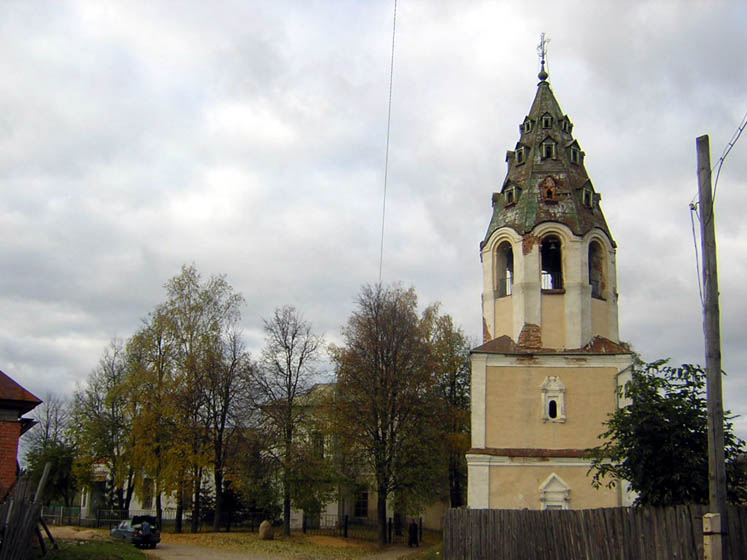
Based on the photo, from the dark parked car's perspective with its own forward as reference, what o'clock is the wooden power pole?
The wooden power pole is roughly at 7 o'clock from the dark parked car.

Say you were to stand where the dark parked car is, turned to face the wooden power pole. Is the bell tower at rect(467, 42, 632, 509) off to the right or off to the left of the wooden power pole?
left

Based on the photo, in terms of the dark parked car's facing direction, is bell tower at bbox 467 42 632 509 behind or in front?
behind
